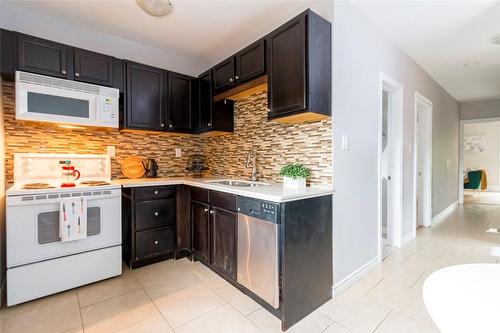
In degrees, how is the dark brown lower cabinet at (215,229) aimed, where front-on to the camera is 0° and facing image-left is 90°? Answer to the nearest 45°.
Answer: approximately 45°

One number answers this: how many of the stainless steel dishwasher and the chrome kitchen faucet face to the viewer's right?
0

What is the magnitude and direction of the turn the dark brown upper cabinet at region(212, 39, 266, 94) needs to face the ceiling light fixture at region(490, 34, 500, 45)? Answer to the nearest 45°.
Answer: approximately 135° to its left

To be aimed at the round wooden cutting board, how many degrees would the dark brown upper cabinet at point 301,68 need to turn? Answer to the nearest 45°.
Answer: approximately 45° to its right

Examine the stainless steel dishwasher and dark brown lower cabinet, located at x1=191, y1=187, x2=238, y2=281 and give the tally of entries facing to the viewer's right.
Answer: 0

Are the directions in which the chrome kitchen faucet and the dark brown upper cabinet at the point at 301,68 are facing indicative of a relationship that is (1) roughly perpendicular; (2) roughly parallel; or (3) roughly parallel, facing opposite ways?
roughly parallel

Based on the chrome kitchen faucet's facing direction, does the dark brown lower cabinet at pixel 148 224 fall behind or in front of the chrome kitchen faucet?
in front

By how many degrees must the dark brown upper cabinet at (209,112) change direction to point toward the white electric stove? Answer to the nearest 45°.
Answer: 0° — it already faces it

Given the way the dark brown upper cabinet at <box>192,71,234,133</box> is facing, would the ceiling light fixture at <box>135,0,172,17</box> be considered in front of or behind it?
in front

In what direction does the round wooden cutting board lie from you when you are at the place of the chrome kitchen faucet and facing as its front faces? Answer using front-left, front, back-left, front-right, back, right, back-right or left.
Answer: front-right

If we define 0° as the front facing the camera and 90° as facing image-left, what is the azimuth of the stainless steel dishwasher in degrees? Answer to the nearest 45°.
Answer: approximately 45°

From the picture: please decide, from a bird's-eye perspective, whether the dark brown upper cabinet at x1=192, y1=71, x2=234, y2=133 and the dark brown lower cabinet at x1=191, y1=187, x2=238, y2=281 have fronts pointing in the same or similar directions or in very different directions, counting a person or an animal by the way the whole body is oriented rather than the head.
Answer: same or similar directions

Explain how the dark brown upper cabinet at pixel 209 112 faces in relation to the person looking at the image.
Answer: facing the viewer and to the left of the viewer

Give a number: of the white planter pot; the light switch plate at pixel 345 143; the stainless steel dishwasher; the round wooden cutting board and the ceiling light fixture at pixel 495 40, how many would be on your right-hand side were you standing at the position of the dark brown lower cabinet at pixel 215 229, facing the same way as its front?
1
